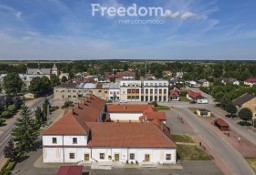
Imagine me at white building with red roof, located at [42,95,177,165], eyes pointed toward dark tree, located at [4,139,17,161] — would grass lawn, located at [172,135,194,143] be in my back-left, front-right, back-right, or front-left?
back-left

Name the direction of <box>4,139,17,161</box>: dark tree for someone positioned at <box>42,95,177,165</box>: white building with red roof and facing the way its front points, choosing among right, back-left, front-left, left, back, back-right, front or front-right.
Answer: right

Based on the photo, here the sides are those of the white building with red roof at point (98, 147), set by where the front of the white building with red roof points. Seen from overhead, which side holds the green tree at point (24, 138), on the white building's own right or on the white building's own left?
on the white building's own right

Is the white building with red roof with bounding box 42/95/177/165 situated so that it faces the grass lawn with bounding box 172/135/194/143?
no

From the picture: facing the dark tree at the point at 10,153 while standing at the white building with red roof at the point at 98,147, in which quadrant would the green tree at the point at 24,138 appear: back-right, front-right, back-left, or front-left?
front-right

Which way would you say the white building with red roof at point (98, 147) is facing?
toward the camera

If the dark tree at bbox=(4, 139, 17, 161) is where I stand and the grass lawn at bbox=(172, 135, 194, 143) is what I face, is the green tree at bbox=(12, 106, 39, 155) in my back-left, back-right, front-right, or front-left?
front-left
